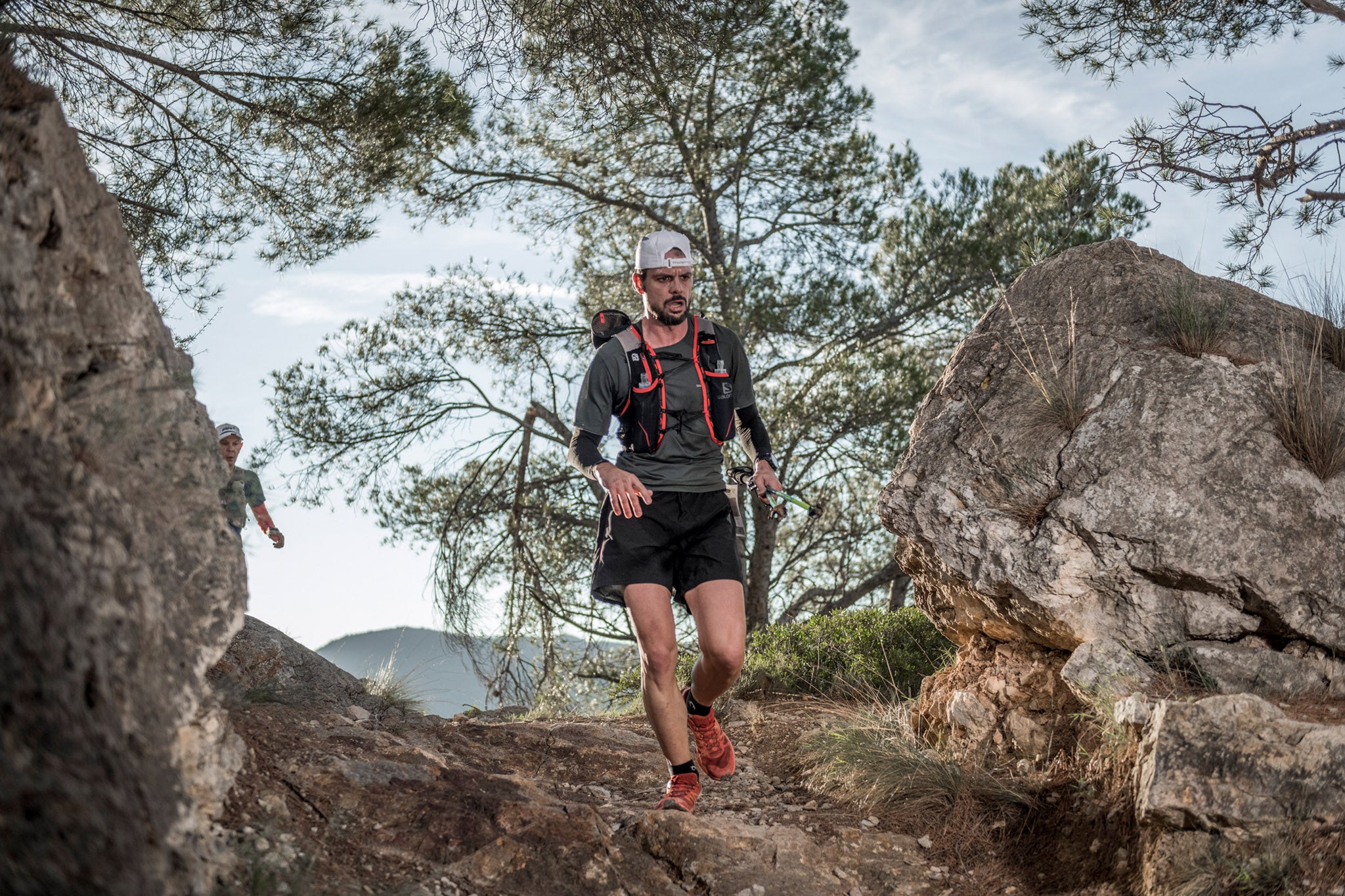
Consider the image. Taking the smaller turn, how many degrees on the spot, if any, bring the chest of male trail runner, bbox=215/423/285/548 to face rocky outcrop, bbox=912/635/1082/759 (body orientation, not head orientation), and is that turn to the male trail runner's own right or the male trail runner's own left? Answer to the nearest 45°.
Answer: approximately 45° to the male trail runner's own left

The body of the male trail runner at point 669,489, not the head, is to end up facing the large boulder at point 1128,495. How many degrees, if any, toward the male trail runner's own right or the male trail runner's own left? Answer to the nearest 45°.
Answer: approximately 90° to the male trail runner's own left

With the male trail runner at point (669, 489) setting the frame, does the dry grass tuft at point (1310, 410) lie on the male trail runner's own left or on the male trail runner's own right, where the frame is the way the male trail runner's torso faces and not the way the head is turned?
on the male trail runner's own left

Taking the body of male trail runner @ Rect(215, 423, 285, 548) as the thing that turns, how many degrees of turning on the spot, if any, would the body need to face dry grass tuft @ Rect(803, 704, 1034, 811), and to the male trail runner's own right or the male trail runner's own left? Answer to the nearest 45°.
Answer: approximately 45° to the male trail runner's own left

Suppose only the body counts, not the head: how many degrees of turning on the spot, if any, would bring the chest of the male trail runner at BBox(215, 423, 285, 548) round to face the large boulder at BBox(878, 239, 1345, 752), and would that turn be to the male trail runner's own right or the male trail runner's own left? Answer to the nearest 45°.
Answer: approximately 45° to the male trail runner's own left

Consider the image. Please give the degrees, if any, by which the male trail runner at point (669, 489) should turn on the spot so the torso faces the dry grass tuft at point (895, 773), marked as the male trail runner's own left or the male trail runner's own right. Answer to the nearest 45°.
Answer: approximately 135° to the male trail runner's own left

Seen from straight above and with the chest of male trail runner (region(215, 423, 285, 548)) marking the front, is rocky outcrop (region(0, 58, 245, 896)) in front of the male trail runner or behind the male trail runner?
in front

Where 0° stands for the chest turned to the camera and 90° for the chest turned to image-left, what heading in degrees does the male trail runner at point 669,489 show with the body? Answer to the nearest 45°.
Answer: approximately 0°

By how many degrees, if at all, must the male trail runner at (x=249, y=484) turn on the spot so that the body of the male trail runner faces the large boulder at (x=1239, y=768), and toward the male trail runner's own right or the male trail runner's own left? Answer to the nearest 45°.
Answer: approximately 45° to the male trail runner's own left

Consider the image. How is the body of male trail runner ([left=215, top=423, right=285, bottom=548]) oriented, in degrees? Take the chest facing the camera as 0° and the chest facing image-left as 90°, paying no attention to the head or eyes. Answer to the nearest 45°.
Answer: approximately 0°

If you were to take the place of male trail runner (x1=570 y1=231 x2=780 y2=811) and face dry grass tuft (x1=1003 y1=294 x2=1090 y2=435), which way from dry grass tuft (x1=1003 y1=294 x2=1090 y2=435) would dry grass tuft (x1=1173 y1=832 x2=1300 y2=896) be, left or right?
right

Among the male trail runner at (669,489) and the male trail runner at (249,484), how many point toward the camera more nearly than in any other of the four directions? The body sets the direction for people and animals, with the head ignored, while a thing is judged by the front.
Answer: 2
